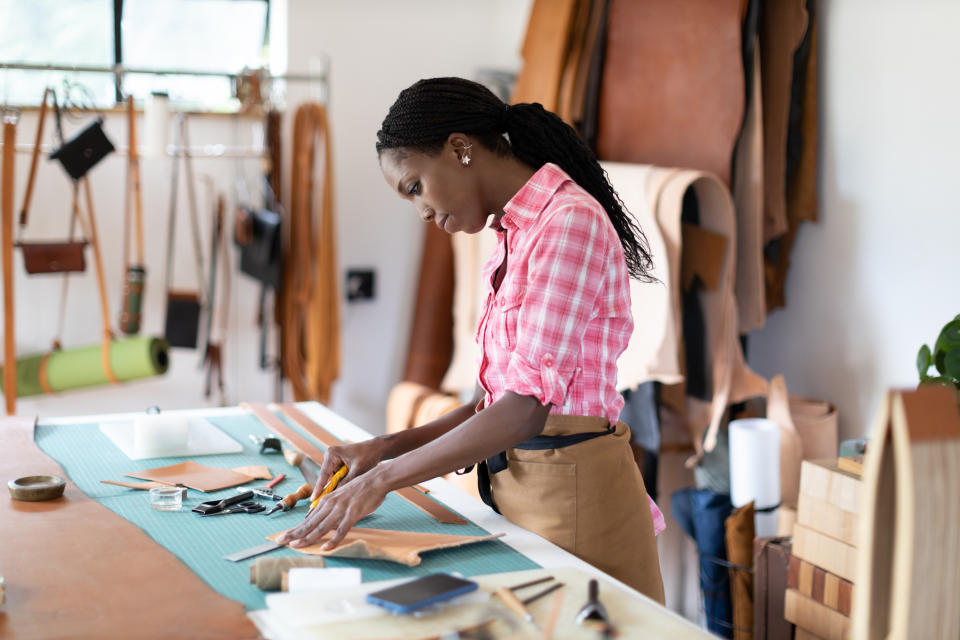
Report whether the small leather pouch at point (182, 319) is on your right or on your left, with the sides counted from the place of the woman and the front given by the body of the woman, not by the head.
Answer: on your right

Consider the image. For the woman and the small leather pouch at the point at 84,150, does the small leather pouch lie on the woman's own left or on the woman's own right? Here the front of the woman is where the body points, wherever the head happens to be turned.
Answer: on the woman's own right

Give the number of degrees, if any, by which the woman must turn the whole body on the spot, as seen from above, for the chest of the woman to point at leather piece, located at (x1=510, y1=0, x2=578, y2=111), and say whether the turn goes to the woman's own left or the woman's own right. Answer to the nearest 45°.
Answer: approximately 90° to the woman's own right

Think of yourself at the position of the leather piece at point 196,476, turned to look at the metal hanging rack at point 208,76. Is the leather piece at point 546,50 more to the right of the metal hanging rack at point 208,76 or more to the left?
right

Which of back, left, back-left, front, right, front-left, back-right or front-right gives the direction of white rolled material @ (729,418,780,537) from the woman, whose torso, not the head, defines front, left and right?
back-right

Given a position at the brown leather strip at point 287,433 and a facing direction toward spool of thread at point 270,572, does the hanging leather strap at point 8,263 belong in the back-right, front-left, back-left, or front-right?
back-right

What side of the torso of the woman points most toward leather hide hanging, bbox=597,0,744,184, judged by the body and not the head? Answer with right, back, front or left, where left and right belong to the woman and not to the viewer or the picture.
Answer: right

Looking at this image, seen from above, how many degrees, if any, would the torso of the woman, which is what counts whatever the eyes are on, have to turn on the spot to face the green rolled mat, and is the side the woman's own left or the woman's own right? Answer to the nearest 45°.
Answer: approximately 45° to the woman's own right

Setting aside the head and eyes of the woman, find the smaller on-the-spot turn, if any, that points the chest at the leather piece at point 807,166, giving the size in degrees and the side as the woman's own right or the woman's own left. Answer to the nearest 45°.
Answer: approximately 135° to the woman's own right

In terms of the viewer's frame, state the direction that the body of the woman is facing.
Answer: to the viewer's left

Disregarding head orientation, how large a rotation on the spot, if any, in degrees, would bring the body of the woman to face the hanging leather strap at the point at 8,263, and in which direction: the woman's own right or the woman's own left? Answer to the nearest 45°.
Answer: approximately 45° to the woman's own right

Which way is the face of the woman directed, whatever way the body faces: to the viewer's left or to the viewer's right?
to the viewer's left
